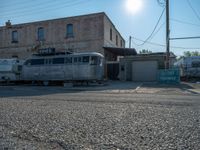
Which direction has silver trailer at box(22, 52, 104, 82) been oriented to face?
to the viewer's right

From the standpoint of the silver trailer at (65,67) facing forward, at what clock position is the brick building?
The brick building is roughly at 9 o'clock from the silver trailer.

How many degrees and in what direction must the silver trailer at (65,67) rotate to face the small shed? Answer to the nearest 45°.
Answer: approximately 45° to its left

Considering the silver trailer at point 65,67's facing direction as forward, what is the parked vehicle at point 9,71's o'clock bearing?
The parked vehicle is roughly at 7 o'clock from the silver trailer.
